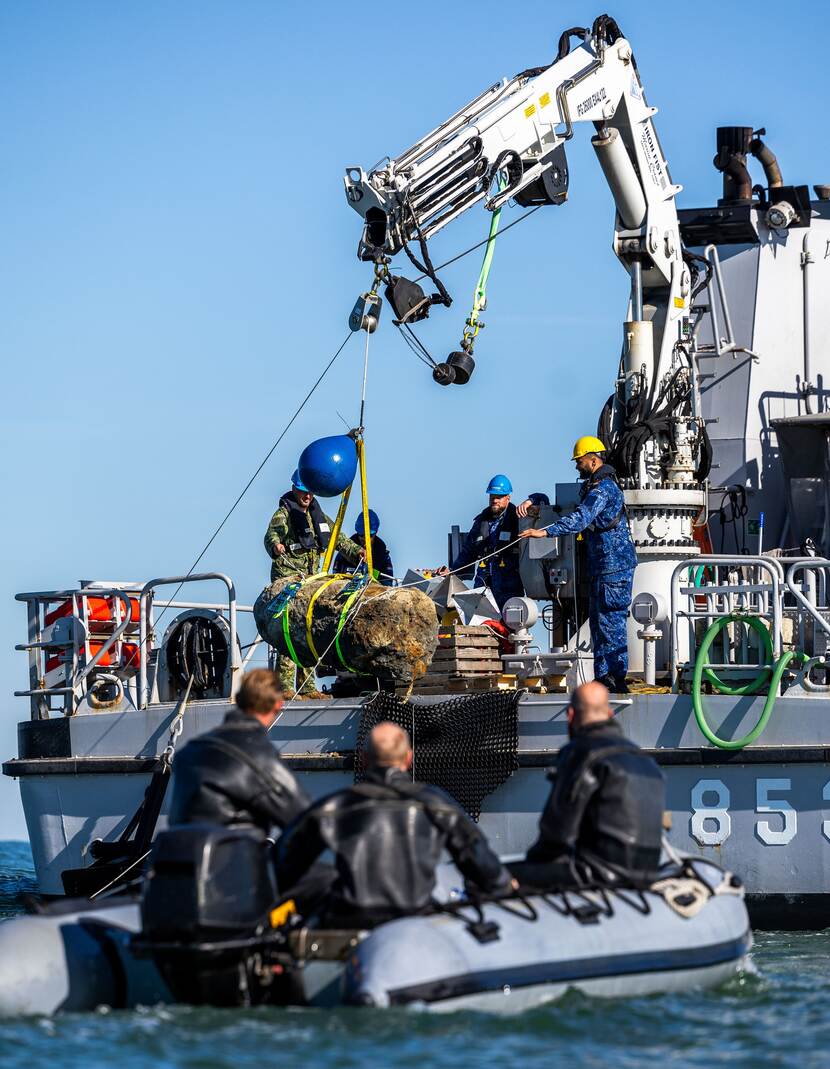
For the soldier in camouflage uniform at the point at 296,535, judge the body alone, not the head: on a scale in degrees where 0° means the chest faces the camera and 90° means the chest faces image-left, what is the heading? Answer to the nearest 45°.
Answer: approximately 315°

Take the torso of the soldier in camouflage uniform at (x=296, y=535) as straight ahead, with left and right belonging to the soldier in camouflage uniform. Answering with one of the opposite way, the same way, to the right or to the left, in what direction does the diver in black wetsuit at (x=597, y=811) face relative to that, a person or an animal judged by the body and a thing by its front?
the opposite way

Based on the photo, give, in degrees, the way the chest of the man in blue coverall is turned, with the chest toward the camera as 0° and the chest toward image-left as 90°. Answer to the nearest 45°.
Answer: approximately 90°

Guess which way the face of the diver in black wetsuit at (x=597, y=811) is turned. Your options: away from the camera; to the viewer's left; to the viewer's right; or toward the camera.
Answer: away from the camera

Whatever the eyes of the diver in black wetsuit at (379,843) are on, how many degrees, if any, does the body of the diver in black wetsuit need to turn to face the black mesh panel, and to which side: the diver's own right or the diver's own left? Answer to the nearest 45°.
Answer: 0° — they already face it

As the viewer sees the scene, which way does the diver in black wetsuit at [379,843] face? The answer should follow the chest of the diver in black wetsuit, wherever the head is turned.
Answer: away from the camera

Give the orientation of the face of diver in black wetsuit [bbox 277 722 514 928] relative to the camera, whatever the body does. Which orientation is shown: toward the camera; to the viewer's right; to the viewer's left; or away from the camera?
away from the camera

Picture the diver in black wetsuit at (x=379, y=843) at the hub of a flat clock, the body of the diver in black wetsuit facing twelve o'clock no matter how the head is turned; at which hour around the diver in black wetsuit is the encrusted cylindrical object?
The encrusted cylindrical object is roughly at 12 o'clock from the diver in black wetsuit.

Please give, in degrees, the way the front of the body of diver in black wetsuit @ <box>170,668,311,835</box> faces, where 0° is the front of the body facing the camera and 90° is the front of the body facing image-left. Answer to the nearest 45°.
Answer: approximately 225°
